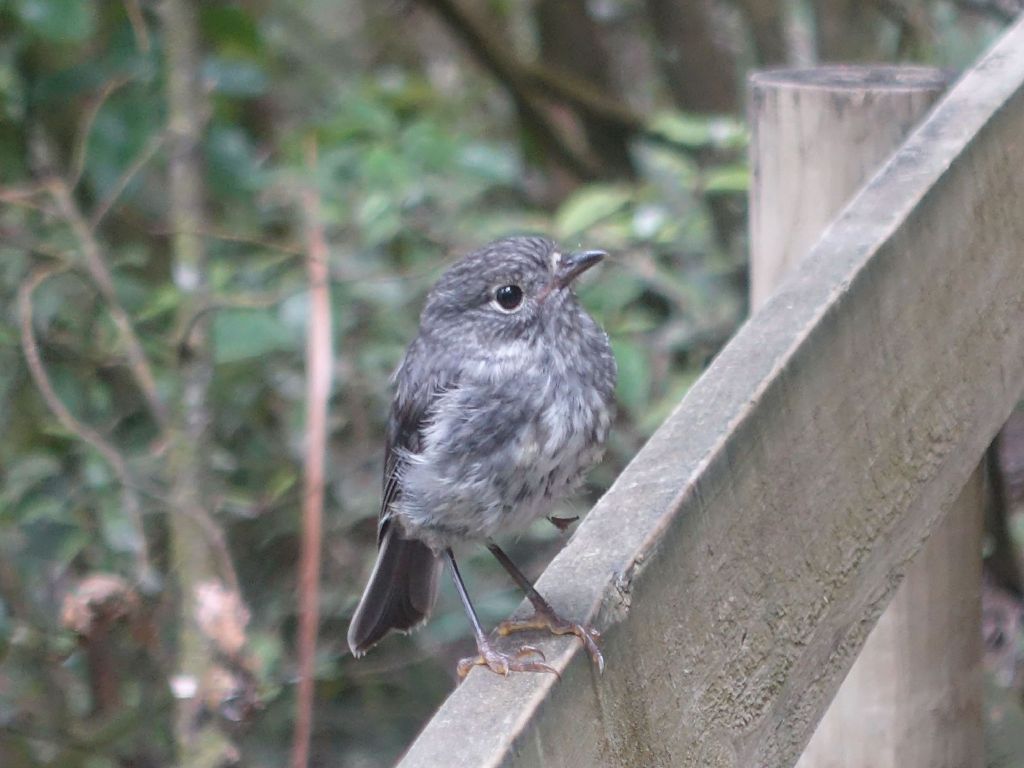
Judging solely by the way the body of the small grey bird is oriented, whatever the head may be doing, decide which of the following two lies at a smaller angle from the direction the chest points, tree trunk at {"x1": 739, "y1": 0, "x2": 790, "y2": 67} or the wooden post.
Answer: the wooden post

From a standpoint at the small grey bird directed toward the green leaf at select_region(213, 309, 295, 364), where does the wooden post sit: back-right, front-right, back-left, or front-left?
back-right

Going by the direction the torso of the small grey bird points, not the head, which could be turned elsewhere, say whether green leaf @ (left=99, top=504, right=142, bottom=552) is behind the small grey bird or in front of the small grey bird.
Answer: behind

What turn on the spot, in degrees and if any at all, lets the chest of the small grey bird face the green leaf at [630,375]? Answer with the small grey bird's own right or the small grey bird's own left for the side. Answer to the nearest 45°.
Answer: approximately 135° to the small grey bird's own left

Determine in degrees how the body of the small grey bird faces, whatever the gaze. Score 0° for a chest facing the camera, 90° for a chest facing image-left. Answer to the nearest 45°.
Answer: approximately 315°

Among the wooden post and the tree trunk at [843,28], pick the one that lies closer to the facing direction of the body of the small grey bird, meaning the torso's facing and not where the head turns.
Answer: the wooden post

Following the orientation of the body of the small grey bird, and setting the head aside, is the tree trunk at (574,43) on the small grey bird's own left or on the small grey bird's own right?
on the small grey bird's own left
